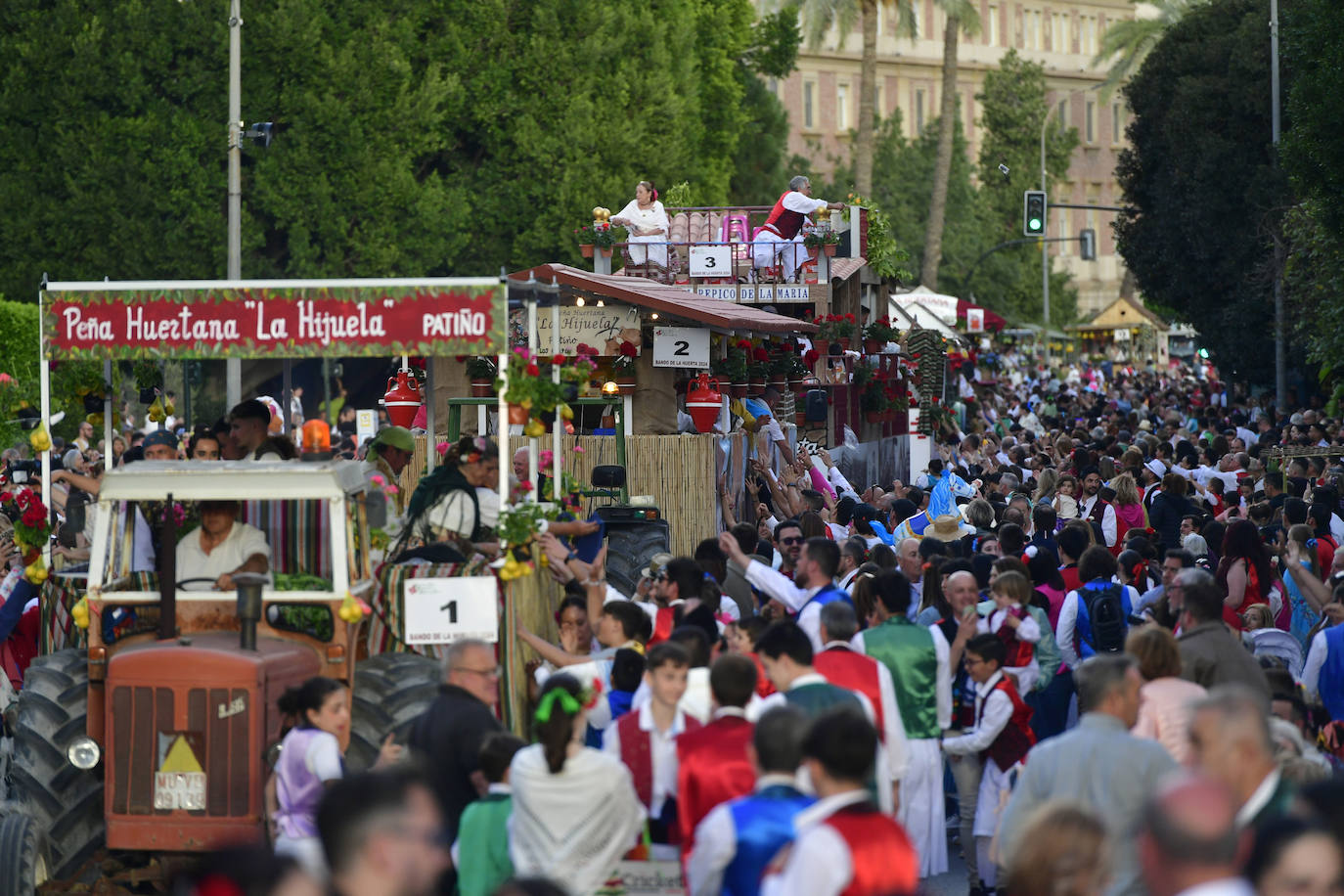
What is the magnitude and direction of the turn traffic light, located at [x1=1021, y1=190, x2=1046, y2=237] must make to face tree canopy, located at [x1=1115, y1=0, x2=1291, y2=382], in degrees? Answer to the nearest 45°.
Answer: approximately 90° to its left

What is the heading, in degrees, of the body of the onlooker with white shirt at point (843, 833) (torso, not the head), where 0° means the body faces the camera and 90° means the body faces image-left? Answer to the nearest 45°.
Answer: approximately 135°

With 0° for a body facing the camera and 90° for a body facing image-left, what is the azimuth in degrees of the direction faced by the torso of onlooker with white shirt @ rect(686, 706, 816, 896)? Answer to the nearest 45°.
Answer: approximately 180°

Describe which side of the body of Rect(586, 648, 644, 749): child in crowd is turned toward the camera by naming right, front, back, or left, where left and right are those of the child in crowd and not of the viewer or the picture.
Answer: back

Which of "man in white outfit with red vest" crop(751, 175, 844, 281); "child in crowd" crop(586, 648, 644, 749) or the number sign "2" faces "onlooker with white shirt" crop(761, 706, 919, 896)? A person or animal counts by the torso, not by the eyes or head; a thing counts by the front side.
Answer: the number sign "2"

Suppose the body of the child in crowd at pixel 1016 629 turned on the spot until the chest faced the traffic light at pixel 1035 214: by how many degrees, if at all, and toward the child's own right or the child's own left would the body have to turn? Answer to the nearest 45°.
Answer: approximately 135° to the child's own right

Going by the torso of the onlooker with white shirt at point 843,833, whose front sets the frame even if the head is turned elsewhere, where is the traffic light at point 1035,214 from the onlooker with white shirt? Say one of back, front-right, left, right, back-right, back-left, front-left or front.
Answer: front-right

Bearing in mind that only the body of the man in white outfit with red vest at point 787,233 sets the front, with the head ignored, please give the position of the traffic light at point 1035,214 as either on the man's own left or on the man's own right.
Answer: on the man's own left

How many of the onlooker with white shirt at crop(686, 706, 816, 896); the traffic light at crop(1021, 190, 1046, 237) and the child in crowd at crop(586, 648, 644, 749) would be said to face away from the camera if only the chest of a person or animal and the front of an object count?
2

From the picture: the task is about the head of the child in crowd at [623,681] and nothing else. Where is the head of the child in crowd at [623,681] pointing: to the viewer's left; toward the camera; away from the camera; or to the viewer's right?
away from the camera

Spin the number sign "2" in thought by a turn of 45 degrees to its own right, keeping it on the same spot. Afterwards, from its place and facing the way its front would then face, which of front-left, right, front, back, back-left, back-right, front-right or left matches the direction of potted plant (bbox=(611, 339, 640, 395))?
right

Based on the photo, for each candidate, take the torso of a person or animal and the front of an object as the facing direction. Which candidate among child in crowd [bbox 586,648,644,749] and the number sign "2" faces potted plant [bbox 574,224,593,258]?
the child in crowd

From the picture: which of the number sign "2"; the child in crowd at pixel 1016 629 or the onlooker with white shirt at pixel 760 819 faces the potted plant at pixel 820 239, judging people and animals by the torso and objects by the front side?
the onlooker with white shirt
